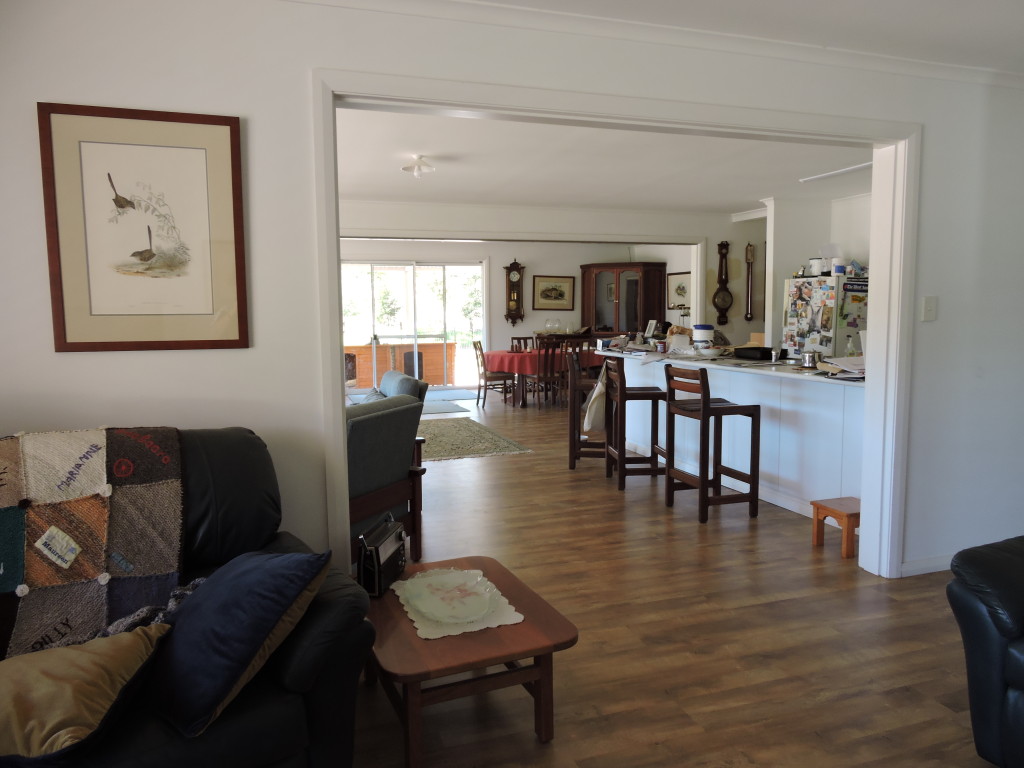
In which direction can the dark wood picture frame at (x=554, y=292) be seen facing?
toward the camera

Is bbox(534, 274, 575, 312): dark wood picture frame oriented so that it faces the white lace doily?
yes

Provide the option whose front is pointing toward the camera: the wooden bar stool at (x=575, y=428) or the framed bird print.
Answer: the framed bird print

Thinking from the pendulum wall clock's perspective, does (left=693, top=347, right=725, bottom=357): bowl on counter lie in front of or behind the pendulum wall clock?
in front

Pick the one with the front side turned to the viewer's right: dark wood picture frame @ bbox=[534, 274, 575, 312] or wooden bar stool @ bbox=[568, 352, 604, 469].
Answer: the wooden bar stool

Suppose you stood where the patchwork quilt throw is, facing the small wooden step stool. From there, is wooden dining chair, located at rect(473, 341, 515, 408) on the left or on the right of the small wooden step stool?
left

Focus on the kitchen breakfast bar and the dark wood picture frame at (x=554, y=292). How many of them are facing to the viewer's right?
0

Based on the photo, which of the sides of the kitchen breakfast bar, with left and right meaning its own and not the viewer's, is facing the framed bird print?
front

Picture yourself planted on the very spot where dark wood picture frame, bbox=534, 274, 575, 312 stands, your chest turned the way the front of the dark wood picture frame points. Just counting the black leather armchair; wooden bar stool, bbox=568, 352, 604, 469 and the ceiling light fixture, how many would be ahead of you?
3

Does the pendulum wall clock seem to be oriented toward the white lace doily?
yes

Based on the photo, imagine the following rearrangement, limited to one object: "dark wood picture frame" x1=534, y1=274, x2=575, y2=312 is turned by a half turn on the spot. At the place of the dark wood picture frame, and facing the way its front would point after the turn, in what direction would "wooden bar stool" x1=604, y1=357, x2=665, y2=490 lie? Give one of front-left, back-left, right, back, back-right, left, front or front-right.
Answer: back

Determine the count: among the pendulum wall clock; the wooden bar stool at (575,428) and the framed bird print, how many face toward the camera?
2

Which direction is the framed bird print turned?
toward the camera
